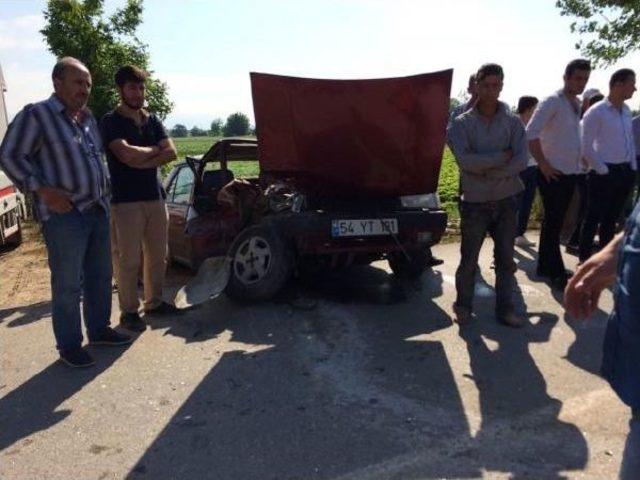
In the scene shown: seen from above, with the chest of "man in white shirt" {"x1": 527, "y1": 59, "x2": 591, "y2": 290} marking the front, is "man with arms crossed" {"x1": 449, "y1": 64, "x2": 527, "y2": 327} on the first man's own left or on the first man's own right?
on the first man's own right

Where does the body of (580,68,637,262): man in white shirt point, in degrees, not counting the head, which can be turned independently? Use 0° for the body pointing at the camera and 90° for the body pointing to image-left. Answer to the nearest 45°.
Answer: approximately 315°

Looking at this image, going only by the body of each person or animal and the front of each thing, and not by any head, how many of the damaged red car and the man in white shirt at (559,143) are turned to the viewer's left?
0

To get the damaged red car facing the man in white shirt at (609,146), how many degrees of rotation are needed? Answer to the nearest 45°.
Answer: approximately 45° to its left

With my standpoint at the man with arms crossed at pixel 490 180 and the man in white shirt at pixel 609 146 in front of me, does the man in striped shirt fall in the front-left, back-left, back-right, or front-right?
back-left

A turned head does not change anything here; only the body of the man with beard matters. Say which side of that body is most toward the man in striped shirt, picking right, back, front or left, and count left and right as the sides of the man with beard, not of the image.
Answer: right

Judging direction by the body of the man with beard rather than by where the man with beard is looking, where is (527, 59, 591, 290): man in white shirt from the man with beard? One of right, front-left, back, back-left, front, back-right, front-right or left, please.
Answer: front-left

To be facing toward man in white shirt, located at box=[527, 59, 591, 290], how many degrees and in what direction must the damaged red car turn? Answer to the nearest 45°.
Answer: approximately 45° to its left

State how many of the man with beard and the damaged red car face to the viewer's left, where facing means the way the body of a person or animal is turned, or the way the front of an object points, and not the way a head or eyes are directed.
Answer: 0

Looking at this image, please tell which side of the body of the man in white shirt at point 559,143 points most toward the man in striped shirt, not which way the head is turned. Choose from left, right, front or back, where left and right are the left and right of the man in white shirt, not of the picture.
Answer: right

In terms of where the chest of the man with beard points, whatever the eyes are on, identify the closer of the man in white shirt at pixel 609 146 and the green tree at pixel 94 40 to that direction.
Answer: the man in white shirt

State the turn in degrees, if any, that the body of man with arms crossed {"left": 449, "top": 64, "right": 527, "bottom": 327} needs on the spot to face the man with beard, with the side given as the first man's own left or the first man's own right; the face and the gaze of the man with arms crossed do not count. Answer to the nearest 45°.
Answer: approximately 90° to the first man's own right

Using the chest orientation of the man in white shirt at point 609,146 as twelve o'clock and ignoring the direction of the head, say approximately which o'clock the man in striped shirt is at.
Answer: The man in striped shirt is roughly at 3 o'clock from the man in white shirt.

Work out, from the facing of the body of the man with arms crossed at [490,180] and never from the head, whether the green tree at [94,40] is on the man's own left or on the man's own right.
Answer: on the man's own right

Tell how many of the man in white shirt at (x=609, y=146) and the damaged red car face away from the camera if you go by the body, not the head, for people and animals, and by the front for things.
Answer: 0
